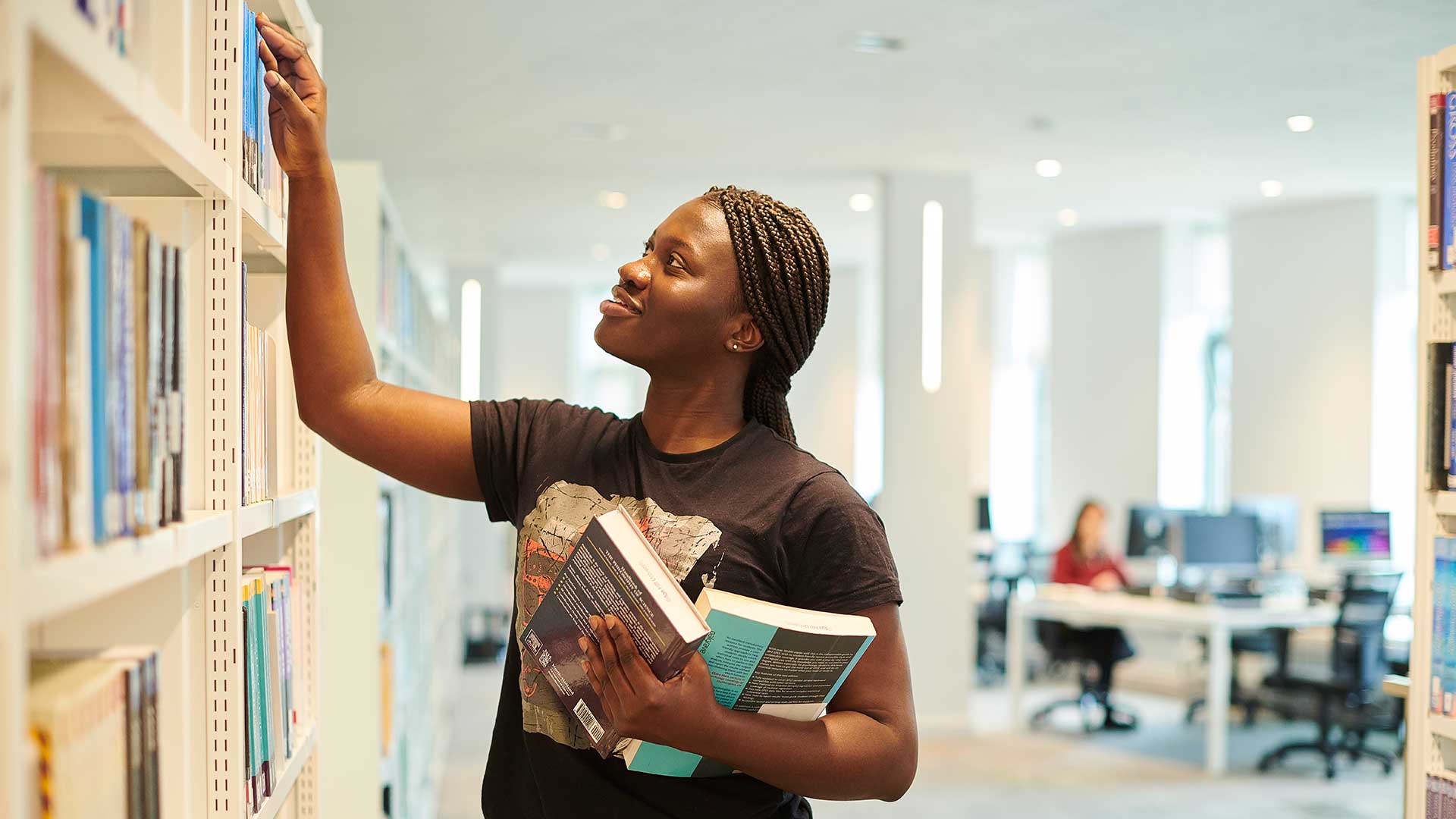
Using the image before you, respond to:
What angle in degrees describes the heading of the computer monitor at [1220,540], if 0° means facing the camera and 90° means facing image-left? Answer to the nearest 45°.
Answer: approximately 0°

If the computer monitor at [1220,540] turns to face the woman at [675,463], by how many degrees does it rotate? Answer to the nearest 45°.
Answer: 0° — it already faces them

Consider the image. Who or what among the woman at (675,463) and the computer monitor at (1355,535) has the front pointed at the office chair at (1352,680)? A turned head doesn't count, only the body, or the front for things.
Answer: the computer monitor

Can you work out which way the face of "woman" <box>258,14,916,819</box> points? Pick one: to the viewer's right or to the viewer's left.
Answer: to the viewer's left

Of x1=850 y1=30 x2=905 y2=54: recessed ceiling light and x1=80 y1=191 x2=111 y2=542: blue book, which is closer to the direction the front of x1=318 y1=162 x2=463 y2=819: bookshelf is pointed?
the recessed ceiling light

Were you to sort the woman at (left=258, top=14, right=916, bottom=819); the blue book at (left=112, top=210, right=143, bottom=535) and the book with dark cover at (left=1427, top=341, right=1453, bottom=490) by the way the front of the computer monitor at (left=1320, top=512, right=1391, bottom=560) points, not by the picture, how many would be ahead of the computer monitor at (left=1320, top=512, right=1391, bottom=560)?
3
